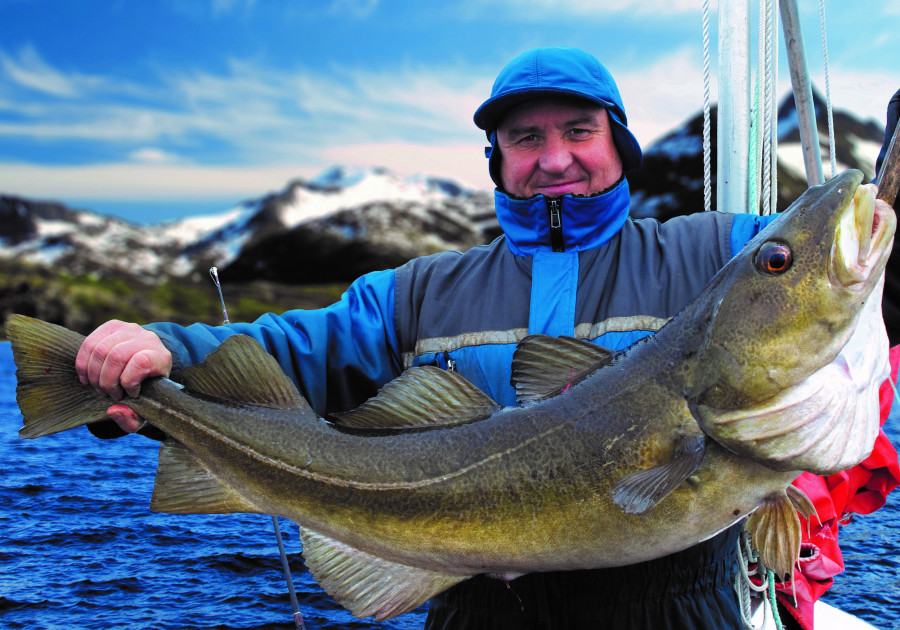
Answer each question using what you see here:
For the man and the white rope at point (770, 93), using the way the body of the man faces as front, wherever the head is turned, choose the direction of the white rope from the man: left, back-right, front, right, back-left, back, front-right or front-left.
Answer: back-left

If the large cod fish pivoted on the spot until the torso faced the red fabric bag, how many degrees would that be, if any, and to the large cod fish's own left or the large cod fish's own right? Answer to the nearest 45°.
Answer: approximately 45° to the large cod fish's own left

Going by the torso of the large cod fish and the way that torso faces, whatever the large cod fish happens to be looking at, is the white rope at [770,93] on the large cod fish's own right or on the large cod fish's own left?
on the large cod fish's own left

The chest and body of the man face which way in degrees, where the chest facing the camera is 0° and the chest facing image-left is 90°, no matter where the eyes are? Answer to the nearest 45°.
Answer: approximately 0°

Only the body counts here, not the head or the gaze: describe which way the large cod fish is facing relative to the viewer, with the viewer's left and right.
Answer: facing to the right of the viewer
